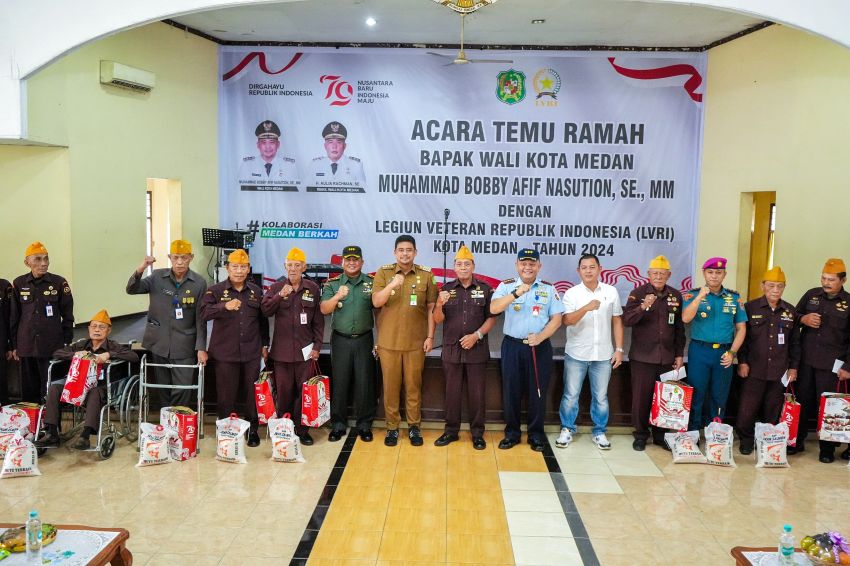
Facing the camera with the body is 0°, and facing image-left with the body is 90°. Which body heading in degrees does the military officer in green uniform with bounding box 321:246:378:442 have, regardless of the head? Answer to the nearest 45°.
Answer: approximately 0°

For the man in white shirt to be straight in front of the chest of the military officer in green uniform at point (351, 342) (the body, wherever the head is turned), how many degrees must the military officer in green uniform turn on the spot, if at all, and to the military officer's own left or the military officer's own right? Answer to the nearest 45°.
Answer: approximately 90° to the military officer's own left

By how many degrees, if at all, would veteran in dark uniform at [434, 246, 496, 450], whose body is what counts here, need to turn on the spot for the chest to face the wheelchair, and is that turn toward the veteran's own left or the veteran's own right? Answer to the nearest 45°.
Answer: approximately 90° to the veteran's own right

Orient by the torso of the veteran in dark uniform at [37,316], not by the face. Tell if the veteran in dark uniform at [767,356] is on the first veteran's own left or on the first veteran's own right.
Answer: on the first veteran's own left

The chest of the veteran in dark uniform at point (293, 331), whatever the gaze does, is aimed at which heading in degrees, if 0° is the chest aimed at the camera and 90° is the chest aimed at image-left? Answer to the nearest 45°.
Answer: approximately 0°

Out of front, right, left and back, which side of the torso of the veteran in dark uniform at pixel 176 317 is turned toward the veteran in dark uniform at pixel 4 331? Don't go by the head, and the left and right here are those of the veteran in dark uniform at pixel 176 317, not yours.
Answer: right

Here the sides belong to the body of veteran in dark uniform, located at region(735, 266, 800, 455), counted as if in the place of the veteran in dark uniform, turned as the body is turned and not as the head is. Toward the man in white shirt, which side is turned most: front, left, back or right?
right

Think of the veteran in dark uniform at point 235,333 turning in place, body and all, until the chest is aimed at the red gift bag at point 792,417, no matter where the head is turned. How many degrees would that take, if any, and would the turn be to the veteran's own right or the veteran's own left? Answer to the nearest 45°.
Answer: approximately 90° to the veteran's own left

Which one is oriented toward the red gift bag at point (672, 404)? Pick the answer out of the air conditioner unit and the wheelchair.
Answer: the air conditioner unit
